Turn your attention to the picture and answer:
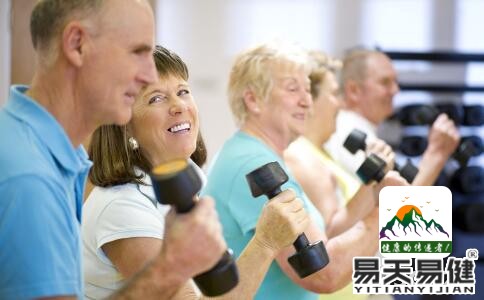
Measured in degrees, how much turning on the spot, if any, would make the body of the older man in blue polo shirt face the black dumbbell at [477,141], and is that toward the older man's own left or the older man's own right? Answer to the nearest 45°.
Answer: approximately 45° to the older man's own left

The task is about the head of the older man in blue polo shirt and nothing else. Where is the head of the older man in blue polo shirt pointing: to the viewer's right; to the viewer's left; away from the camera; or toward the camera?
to the viewer's right

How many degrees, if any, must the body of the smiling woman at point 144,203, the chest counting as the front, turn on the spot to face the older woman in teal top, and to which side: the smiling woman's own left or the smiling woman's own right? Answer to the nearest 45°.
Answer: approximately 90° to the smiling woman's own left

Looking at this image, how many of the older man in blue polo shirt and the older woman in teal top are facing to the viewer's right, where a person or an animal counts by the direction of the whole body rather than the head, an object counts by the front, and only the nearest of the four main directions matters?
2

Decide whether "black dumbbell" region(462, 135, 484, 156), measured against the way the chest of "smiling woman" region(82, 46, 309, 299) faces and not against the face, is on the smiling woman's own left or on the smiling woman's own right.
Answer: on the smiling woman's own left

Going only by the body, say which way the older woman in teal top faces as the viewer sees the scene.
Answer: to the viewer's right
